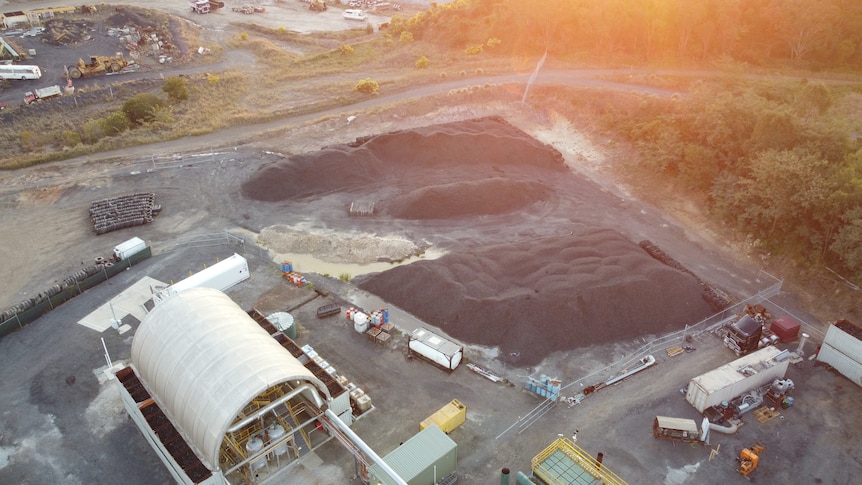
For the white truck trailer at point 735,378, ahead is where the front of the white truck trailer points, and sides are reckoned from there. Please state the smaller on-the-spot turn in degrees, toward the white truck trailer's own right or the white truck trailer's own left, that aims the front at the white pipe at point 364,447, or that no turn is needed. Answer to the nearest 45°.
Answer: approximately 180°

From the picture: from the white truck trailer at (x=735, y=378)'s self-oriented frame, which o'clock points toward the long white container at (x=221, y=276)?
The long white container is roughly at 7 o'clock from the white truck trailer.

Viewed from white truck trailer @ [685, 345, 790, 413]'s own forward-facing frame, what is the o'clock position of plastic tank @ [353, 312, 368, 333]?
The plastic tank is roughly at 7 o'clock from the white truck trailer.

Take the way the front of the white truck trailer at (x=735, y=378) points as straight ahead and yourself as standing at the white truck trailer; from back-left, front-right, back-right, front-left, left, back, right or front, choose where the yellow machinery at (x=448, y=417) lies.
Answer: back

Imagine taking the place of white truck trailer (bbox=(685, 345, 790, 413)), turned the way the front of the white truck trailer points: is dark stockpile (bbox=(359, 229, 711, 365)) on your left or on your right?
on your left

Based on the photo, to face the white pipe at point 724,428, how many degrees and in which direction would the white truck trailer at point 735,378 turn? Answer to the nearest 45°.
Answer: approximately 135° to its right

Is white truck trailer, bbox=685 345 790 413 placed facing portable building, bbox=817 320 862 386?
yes

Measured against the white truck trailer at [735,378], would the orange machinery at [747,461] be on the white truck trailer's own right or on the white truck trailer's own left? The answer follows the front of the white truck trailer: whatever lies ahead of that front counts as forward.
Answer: on the white truck trailer's own right

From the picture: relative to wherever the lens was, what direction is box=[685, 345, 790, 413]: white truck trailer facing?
facing away from the viewer and to the right of the viewer

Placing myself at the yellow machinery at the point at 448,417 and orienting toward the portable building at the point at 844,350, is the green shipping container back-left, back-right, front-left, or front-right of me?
back-right
